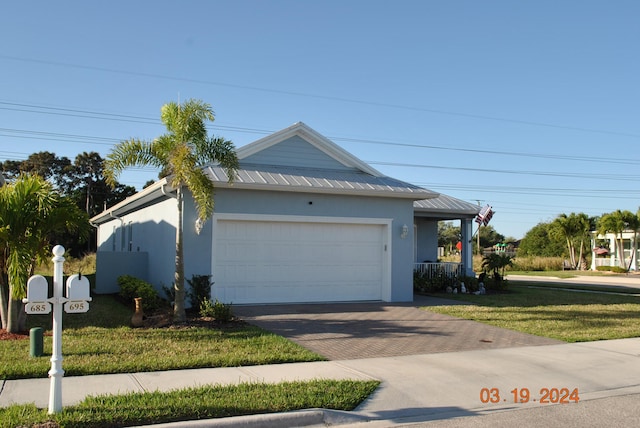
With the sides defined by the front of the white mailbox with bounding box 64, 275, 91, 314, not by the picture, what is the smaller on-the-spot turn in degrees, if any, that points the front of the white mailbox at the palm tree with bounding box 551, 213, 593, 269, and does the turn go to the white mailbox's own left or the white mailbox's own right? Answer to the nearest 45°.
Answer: approximately 135° to the white mailbox's own left

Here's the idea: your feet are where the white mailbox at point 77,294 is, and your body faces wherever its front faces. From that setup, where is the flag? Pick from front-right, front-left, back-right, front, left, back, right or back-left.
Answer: back-left

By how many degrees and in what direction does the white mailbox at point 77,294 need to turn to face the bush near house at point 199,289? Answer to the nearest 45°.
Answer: approximately 180°

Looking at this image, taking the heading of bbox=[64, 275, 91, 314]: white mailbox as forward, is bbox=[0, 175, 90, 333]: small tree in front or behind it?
behind

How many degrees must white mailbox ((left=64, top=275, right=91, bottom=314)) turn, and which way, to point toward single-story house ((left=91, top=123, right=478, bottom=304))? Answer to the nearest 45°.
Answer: approximately 135° to its left

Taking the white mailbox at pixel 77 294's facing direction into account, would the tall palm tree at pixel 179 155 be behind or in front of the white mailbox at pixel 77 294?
behind

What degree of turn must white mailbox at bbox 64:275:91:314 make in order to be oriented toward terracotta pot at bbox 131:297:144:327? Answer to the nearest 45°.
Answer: approximately 180°

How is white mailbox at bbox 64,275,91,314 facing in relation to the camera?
toward the camera
